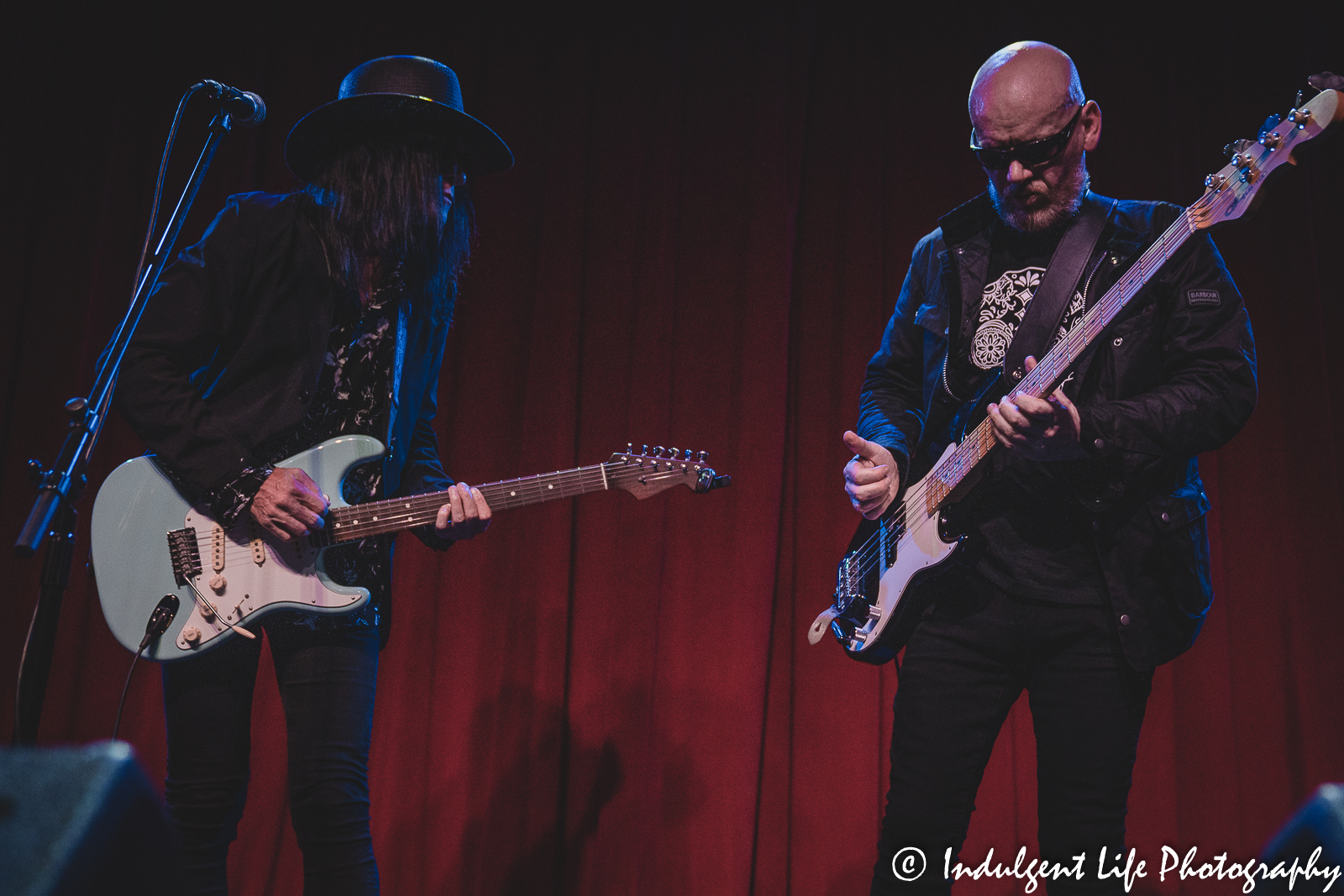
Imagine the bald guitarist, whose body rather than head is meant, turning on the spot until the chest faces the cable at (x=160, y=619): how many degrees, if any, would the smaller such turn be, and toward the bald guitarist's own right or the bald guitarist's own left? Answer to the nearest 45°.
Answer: approximately 45° to the bald guitarist's own right

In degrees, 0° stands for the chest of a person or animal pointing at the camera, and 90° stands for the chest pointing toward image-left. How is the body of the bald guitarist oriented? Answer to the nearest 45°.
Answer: approximately 45°

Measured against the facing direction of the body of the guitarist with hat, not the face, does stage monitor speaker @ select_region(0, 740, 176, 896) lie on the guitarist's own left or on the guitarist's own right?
on the guitarist's own right

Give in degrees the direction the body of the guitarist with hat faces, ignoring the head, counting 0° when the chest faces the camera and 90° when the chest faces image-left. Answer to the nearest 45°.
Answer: approximately 315°

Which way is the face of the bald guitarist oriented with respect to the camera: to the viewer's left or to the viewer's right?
to the viewer's left
